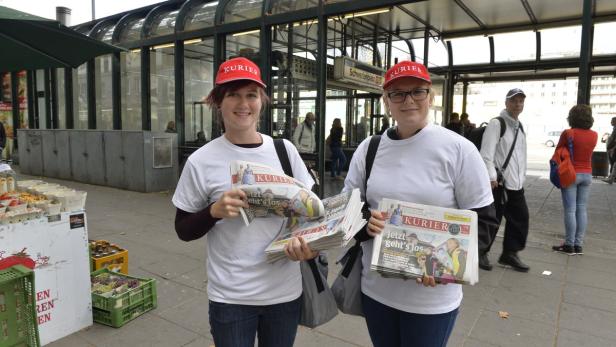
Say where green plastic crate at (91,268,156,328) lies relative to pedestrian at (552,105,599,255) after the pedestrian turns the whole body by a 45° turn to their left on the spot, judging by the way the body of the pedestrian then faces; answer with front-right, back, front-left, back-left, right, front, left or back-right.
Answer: front-left

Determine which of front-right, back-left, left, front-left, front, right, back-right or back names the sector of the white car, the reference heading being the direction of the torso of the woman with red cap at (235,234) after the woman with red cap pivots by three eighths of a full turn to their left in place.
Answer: front

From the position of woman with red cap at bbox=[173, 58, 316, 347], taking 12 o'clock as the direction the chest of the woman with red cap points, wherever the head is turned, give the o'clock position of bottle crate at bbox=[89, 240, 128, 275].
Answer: The bottle crate is roughly at 5 o'clock from the woman with red cap.

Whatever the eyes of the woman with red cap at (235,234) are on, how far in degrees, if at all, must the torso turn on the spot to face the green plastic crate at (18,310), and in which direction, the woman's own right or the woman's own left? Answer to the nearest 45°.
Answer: approximately 135° to the woman's own right

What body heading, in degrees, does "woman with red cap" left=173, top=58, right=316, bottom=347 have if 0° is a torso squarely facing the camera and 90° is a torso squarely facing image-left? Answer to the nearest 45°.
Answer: approximately 0°

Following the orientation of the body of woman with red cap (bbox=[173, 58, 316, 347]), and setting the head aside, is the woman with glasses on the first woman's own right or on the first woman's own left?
on the first woman's own left

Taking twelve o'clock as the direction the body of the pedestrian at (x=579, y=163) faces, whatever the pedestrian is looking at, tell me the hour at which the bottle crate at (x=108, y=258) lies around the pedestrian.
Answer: The bottle crate is roughly at 9 o'clock from the pedestrian.

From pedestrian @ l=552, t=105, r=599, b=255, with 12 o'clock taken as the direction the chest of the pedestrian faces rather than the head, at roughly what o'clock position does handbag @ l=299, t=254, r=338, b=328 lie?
The handbag is roughly at 8 o'clock from the pedestrian.

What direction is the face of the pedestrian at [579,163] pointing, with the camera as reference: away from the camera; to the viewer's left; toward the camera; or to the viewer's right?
away from the camera

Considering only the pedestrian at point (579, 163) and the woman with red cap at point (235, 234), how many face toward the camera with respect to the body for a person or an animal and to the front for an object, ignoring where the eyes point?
1

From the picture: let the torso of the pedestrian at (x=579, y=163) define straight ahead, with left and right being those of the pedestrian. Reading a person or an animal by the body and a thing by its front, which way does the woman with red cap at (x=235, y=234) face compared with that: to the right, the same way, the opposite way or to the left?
the opposite way

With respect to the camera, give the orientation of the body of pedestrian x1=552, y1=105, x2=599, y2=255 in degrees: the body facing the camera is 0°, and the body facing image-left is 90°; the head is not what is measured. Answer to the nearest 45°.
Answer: approximately 135°

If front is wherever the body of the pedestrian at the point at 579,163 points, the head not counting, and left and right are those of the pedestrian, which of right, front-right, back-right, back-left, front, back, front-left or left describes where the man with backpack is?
left

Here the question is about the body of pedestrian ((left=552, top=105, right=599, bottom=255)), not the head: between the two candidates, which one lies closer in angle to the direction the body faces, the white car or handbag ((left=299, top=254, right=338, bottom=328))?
the white car

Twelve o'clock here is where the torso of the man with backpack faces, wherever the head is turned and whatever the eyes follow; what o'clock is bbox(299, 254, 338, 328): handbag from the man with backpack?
The handbag is roughly at 2 o'clock from the man with backpack.
